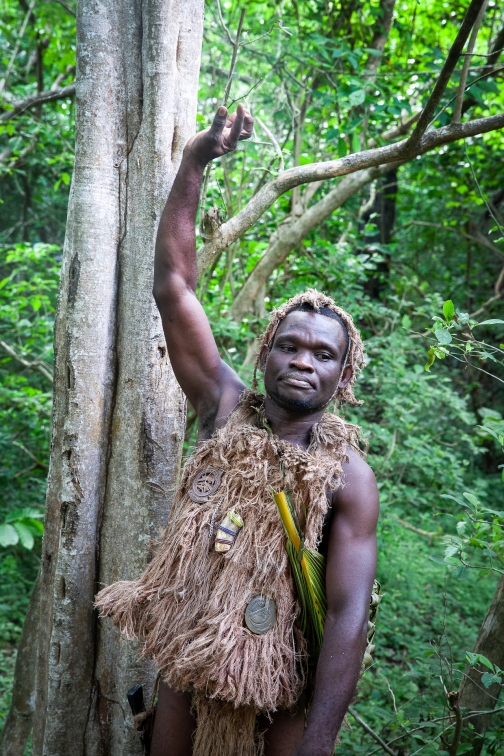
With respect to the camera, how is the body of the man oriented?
toward the camera

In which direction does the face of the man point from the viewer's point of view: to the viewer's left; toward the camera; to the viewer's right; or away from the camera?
toward the camera

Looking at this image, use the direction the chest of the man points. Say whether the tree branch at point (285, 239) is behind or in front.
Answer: behind

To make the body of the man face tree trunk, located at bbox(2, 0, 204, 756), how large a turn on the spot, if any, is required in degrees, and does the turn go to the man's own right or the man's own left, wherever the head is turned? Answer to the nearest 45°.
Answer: approximately 135° to the man's own right

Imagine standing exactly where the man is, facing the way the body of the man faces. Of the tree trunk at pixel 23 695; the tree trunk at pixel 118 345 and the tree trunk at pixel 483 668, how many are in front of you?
0

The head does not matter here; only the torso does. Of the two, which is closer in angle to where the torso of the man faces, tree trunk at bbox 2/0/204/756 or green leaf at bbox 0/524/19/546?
the tree trunk

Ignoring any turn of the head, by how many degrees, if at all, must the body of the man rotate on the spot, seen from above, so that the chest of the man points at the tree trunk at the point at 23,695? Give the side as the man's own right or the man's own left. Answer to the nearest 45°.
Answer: approximately 135° to the man's own right

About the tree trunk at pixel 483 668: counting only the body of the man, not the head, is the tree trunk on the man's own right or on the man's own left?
on the man's own left

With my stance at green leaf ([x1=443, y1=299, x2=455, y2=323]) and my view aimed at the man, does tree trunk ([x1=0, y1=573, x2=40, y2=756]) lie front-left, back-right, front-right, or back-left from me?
front-right

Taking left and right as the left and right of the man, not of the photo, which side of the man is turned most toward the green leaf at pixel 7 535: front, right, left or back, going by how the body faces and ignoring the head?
right
